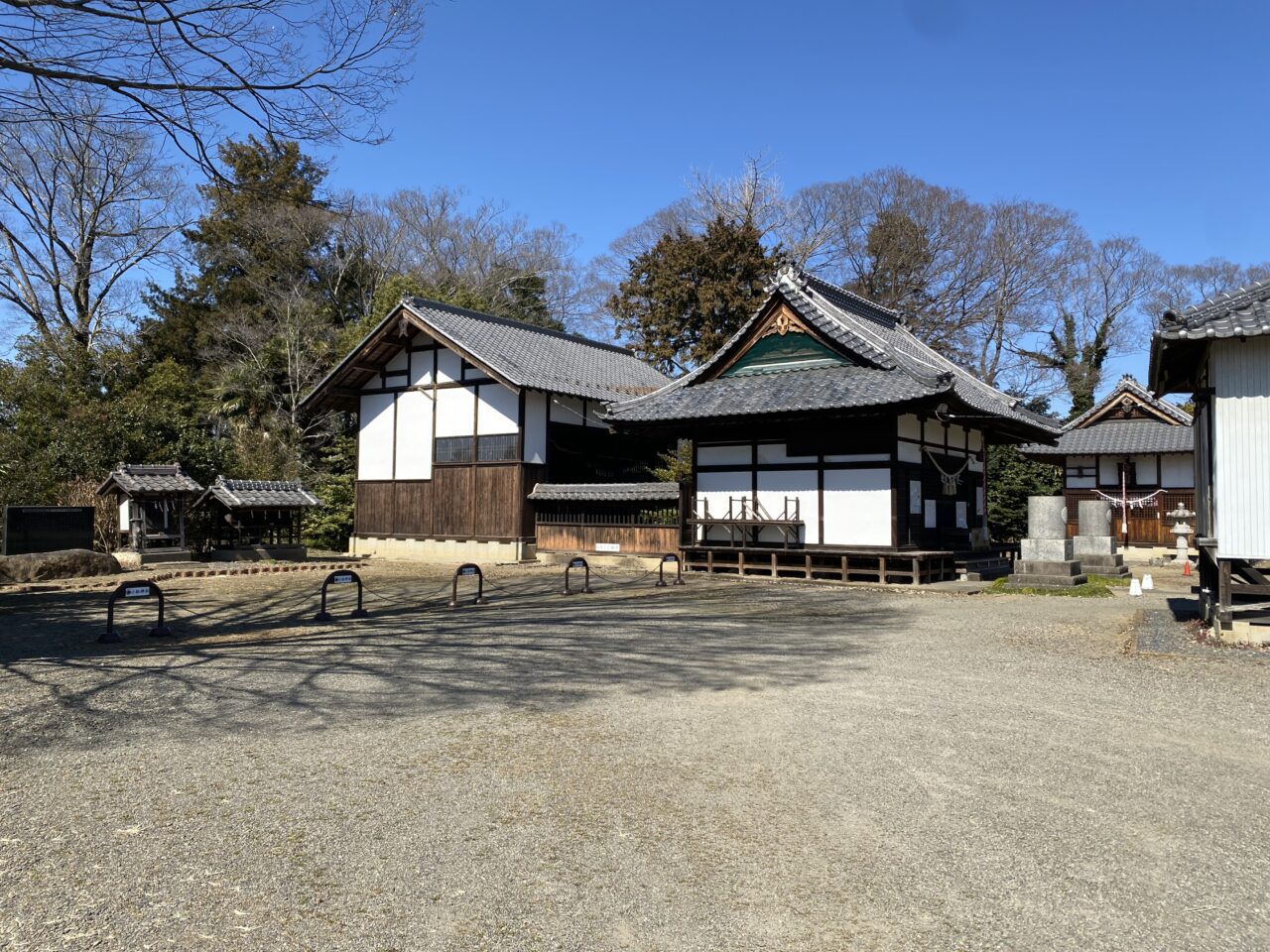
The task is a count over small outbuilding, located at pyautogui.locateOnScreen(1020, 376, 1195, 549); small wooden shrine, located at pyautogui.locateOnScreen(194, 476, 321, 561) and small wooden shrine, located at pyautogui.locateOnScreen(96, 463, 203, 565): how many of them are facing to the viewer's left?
0

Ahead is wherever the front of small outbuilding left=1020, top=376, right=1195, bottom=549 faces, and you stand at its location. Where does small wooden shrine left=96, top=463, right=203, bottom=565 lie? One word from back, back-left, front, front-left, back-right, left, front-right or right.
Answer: front-right

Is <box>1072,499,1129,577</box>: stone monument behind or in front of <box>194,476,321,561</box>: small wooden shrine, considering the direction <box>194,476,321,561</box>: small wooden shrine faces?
in front

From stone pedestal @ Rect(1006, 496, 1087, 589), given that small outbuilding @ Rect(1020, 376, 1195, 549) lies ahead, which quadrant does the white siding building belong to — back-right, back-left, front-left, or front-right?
back-right

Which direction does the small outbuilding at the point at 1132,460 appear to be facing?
toward the camera

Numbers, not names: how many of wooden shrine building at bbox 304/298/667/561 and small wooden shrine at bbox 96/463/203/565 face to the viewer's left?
0

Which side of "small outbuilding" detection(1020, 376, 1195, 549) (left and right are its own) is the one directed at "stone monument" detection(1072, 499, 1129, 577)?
front

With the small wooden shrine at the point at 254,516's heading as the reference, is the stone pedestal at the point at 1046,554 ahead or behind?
ahead

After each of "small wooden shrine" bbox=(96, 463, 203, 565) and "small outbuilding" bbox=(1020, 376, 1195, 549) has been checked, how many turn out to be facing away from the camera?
0

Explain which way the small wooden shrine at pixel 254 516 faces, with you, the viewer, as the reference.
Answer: facing the viewer and to the right of the viewer

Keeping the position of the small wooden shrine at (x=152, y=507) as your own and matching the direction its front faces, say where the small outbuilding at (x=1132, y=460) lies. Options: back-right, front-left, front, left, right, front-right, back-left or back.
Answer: front-left
